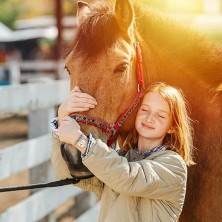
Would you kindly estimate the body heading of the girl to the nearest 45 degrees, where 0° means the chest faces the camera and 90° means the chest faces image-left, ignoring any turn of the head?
approximately 45°

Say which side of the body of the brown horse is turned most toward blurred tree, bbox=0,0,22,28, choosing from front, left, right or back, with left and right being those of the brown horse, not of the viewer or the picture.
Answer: right

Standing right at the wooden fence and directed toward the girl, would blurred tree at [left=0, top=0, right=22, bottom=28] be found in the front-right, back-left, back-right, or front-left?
back-left

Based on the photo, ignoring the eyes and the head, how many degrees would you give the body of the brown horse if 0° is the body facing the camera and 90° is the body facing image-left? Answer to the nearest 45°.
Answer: approximately 45°
